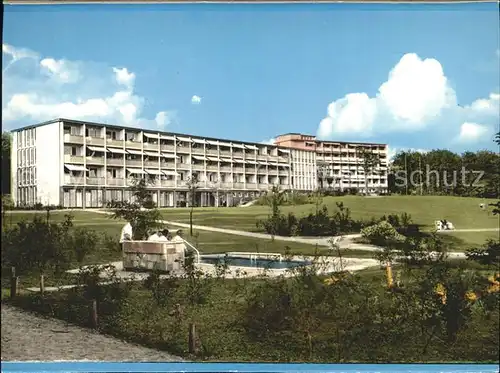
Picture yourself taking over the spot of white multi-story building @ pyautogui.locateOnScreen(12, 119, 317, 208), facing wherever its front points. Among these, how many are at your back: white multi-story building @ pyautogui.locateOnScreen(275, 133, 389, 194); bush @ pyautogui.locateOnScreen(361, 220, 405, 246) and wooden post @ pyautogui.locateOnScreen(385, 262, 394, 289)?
0

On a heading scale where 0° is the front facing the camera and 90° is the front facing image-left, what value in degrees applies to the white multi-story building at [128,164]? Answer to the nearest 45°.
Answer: approximately 315°

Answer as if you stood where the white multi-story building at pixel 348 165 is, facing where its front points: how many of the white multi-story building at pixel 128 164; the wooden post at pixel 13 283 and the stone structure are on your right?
3

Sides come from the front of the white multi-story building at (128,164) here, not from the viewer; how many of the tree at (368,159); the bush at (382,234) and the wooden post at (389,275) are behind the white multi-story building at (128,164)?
0

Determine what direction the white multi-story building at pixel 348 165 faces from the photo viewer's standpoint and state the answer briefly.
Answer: facing the viewer

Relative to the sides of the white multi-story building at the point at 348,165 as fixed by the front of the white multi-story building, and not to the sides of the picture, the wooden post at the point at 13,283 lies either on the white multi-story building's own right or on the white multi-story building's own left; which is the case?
on the white multi-story building's own right

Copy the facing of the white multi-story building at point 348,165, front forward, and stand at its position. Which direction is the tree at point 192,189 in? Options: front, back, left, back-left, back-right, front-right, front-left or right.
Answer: right

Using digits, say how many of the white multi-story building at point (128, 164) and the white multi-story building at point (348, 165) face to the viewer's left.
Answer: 0
